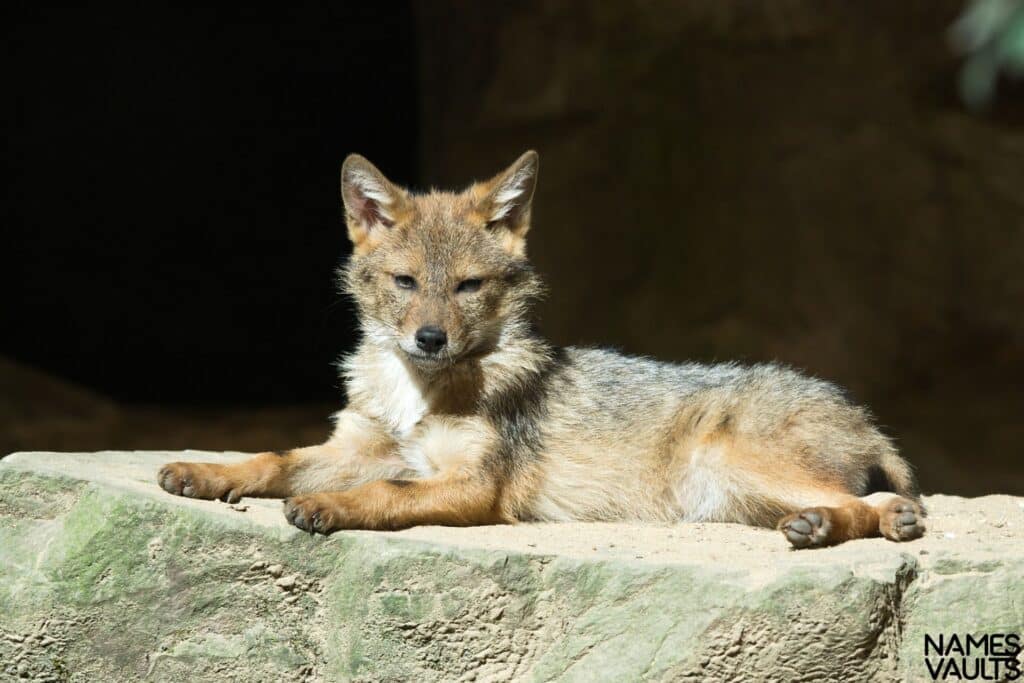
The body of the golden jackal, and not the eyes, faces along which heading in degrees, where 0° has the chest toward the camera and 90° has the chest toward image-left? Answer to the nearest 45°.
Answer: approximately 90°
